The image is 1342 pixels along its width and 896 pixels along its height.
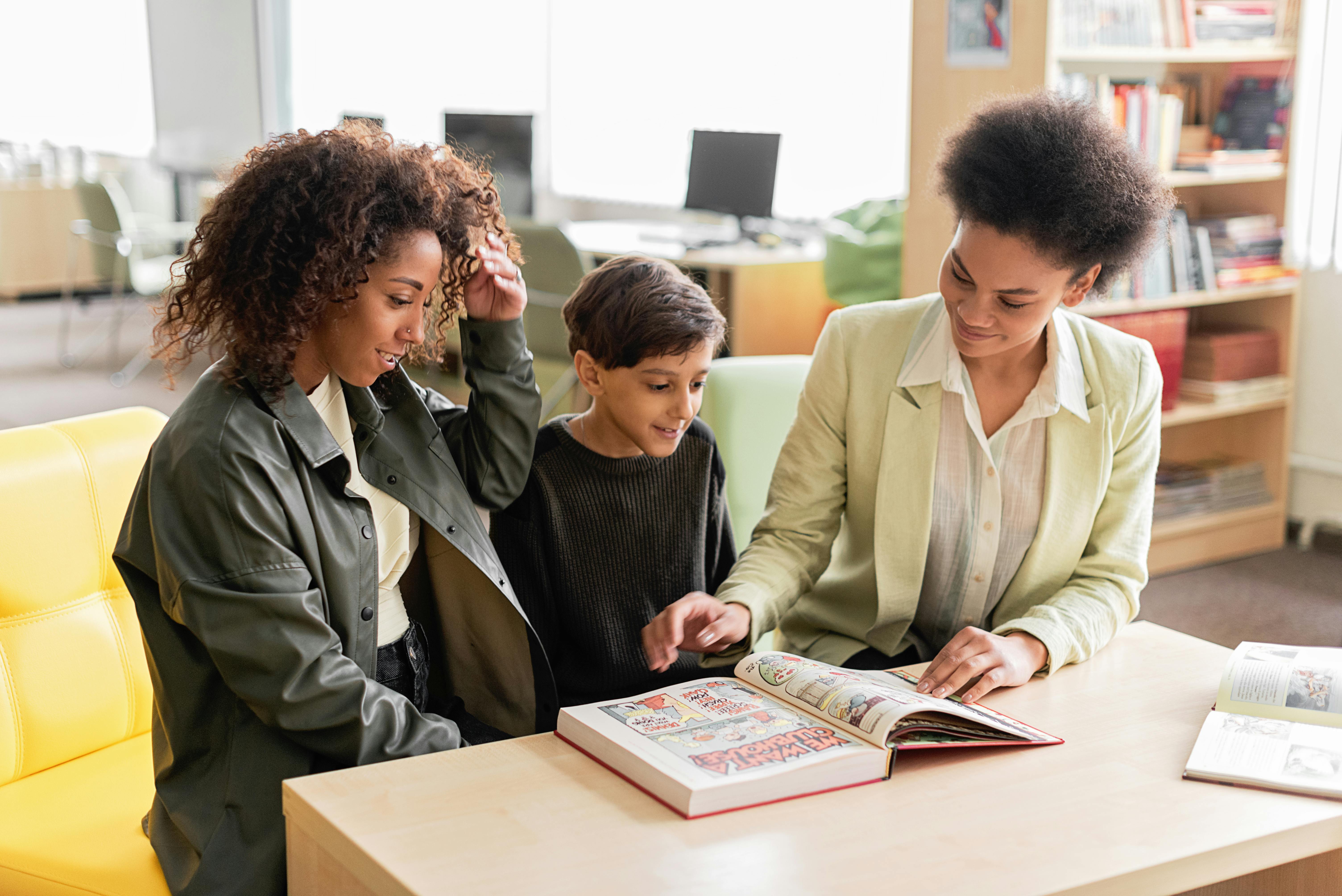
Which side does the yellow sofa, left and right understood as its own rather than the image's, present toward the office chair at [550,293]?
left

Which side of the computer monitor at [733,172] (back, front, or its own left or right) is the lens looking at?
front

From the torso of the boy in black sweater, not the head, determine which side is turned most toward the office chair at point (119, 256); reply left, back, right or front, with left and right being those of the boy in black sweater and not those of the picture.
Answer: back

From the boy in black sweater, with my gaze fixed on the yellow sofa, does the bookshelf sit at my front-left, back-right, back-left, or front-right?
back-right

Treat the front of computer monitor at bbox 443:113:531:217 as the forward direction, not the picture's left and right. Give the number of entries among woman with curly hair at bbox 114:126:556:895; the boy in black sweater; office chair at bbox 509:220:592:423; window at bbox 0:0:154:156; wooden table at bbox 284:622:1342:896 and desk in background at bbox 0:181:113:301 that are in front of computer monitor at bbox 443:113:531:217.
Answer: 4

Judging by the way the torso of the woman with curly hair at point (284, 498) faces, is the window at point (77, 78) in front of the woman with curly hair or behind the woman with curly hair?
behind

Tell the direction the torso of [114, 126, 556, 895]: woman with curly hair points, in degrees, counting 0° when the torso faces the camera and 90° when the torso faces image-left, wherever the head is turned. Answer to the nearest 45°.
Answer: approximately 315°

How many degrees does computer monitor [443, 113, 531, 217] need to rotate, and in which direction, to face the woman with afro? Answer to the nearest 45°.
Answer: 0° — it already faces them

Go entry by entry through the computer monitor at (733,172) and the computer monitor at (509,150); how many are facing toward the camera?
2

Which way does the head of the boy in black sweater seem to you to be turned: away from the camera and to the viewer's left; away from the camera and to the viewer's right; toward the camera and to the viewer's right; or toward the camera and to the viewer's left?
toward the camera and to the viewer's right

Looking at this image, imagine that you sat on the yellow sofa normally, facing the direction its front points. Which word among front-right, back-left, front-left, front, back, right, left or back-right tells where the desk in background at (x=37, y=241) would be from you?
back-left

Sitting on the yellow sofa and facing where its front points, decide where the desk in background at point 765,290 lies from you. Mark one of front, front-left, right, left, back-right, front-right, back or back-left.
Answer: left

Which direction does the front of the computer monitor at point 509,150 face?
toward the camera
